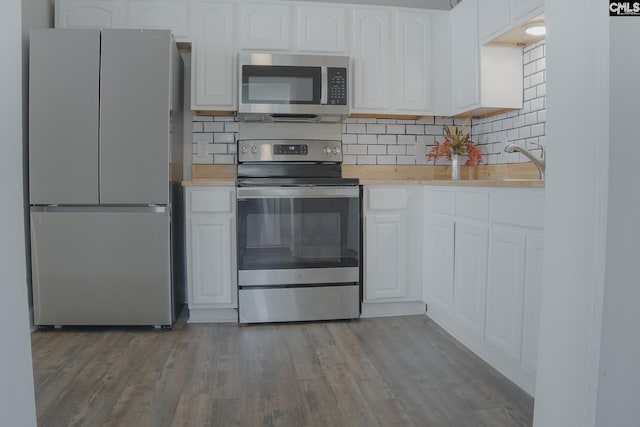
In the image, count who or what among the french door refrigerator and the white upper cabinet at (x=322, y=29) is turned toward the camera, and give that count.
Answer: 2

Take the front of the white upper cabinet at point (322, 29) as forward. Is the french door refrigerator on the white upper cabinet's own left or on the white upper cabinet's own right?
on the white upper cabinet's own right

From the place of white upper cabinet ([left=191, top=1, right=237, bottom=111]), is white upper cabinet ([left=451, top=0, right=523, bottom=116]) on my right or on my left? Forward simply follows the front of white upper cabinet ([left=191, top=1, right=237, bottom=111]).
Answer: on my left

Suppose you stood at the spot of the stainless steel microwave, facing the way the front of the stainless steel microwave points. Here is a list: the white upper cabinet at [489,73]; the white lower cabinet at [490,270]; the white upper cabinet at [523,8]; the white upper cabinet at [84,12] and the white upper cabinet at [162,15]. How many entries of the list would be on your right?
2

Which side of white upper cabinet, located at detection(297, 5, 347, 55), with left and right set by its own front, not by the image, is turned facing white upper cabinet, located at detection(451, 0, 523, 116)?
left
